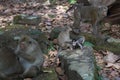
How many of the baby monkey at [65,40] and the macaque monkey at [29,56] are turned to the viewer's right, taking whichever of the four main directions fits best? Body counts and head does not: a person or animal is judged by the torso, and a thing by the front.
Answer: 1
